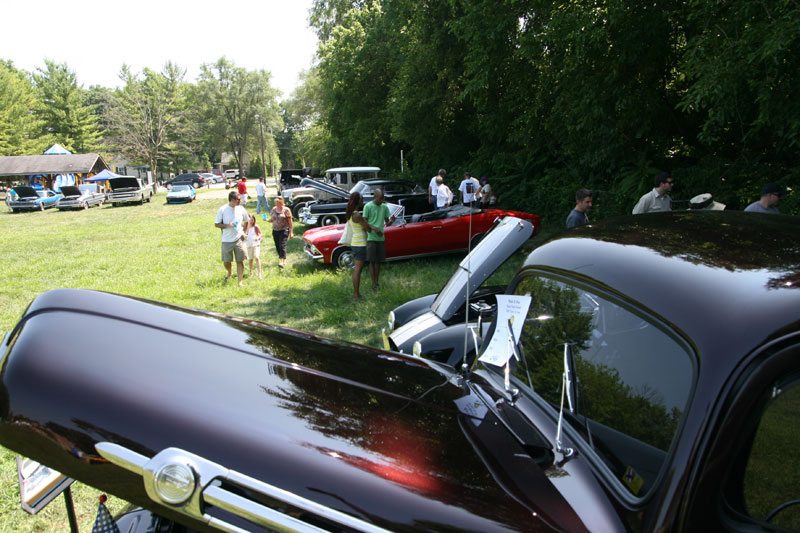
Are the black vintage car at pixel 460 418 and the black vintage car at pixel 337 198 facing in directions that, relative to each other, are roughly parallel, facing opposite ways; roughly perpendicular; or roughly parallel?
roughly parallel

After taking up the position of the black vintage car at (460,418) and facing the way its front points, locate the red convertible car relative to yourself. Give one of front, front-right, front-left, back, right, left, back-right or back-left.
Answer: back-right

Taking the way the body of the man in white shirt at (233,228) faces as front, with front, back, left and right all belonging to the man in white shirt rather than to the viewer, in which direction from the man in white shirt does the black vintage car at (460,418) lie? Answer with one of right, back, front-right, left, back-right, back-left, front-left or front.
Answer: front

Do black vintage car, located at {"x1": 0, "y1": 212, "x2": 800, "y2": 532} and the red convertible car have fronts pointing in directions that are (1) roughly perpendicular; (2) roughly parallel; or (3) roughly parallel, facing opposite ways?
roughly parallel

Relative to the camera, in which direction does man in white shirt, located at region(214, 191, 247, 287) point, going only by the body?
toward the camera

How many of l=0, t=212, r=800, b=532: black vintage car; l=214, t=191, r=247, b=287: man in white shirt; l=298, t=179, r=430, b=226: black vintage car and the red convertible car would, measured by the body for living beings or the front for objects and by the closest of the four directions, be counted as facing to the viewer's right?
0

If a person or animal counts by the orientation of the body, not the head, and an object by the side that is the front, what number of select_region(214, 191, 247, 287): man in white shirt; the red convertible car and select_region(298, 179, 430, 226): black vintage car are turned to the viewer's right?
0

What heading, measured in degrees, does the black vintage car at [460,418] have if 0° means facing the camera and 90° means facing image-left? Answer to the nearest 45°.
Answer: approximately 45°

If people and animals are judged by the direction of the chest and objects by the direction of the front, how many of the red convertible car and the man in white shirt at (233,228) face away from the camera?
0

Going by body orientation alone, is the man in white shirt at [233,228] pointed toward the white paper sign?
yes

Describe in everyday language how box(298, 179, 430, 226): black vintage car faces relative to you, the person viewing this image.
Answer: facing the viewer and to the left of the viewer

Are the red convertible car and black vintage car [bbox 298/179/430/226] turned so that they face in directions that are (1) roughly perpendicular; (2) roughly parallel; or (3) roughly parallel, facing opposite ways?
roughly parallel
